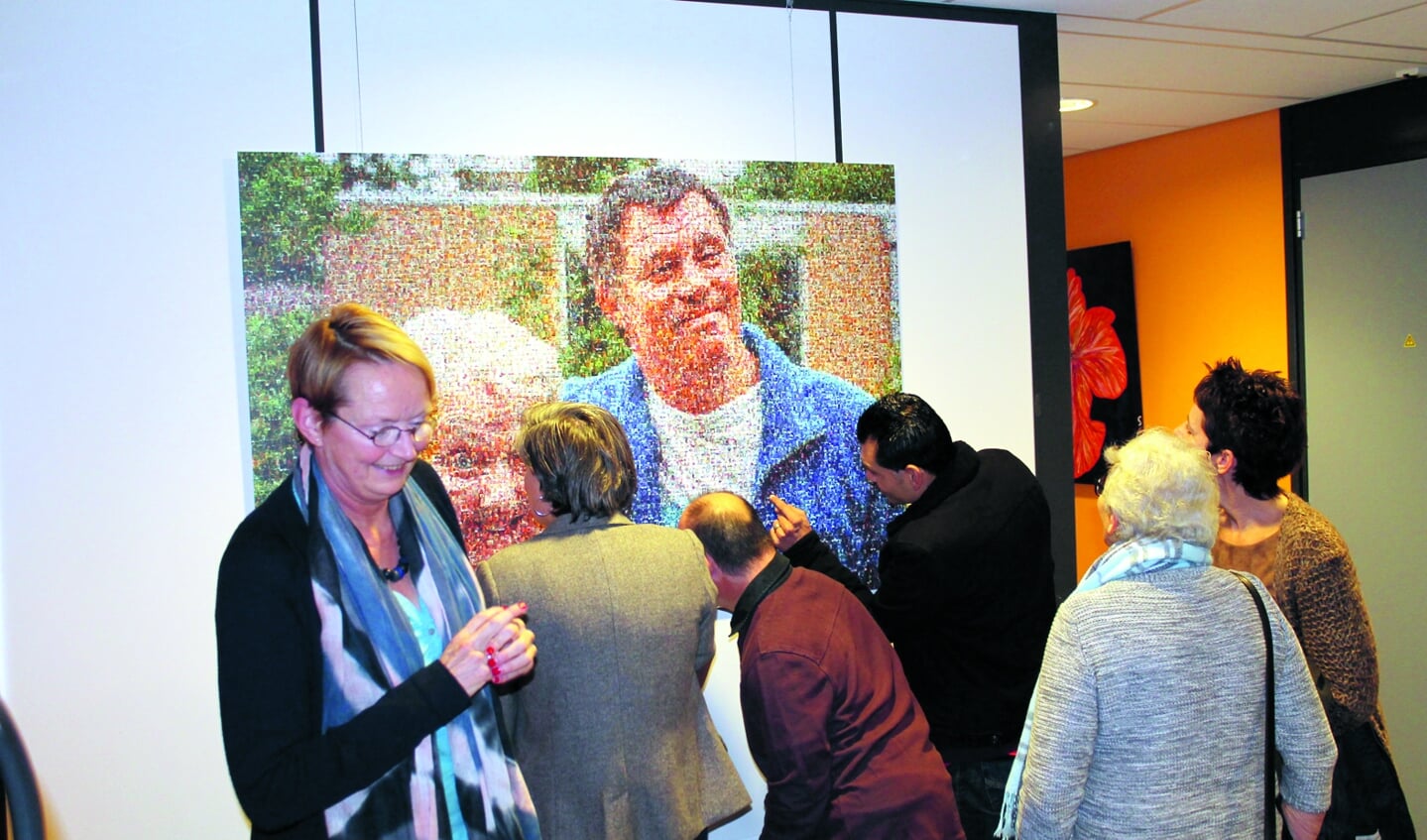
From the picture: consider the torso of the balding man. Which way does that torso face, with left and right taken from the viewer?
facing away from the viewer and to the left of the viewer

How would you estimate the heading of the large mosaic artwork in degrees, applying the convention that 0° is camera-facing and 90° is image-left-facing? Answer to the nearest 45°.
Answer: approximately 0°

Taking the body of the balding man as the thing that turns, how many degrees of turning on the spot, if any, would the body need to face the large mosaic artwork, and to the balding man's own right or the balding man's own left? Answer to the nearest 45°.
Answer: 0° — they already face it

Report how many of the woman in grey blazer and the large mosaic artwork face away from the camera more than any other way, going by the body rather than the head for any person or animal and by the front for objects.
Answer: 1

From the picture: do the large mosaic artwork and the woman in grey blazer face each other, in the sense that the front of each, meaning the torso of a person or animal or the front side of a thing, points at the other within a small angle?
yes

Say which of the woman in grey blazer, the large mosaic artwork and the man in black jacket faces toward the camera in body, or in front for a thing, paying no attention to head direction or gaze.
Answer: the large mosaic artwork

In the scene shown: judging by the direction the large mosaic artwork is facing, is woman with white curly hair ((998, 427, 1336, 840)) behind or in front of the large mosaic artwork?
in front

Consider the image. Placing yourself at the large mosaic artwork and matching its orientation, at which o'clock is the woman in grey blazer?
The woman in grey blazer is roughly at 12 o'clock from the large mosaic artwork.

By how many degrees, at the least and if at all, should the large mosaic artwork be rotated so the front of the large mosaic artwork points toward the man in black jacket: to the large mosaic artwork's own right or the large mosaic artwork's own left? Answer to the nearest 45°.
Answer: approximately 90° to the large mosaic artwork's own left

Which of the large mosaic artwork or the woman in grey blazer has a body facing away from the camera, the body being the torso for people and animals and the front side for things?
the woman in grey blazer

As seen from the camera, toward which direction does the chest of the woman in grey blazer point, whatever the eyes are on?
away from the camera

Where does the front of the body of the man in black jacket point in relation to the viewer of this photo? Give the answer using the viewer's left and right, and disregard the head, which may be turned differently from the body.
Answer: facing away from the viewer and to the left of the viewer

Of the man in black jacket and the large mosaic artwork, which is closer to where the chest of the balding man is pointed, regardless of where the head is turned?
the large mosaic artwork

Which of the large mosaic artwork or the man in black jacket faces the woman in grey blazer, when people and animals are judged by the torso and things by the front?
the large mosaic artwork

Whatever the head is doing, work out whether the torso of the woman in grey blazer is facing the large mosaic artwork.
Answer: yes
